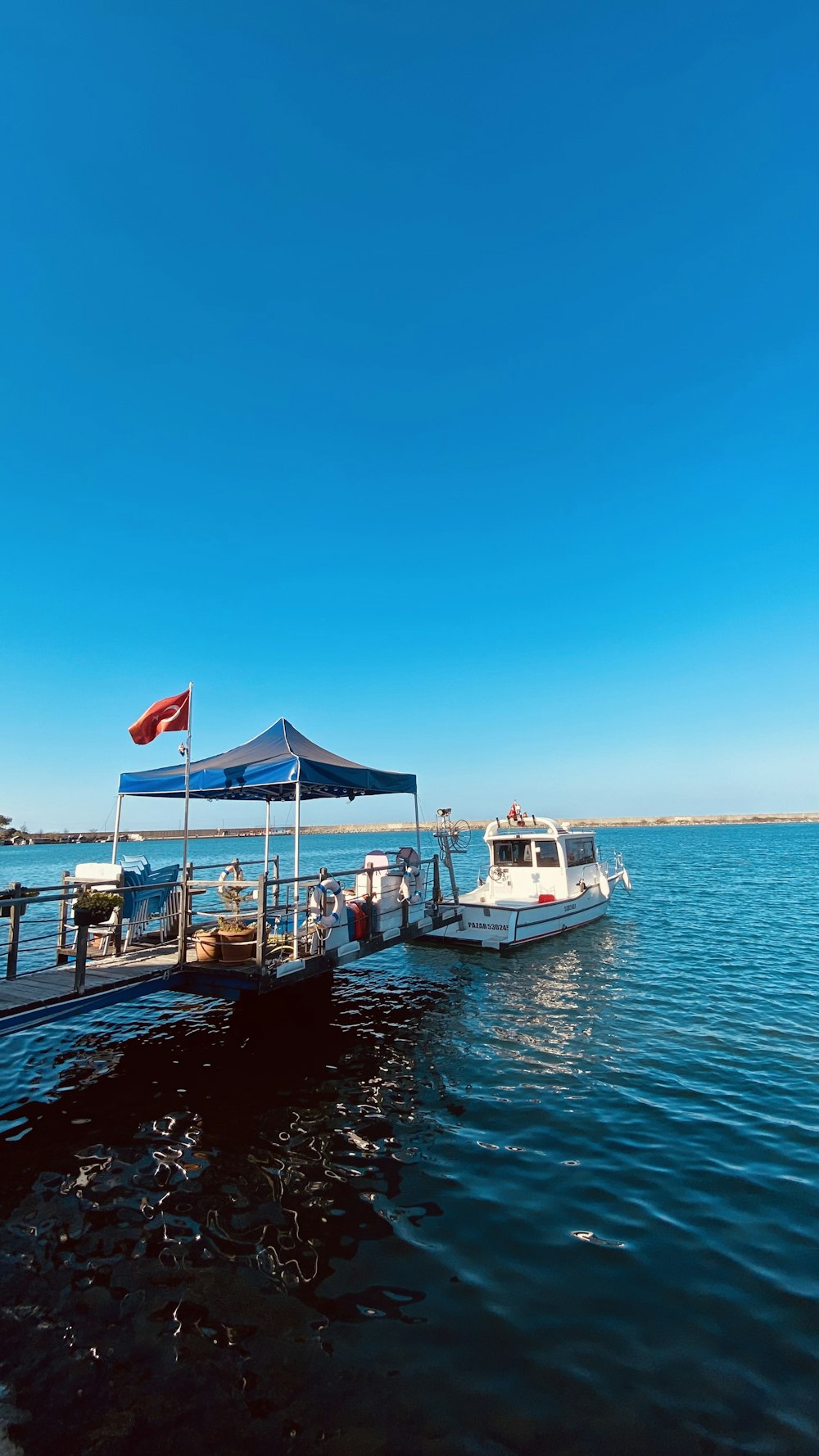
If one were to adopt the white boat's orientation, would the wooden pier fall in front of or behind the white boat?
behind

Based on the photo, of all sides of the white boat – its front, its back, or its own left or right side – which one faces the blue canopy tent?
back

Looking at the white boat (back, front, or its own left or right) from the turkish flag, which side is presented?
back

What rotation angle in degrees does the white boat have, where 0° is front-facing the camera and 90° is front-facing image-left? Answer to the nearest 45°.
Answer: approximately 225°

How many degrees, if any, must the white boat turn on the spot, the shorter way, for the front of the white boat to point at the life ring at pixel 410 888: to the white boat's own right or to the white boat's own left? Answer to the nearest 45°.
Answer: approximately 135° to the white boat's own right

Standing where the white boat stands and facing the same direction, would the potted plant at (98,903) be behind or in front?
behind

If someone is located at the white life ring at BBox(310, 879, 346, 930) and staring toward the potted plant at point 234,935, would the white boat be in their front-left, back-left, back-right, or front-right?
back-right
